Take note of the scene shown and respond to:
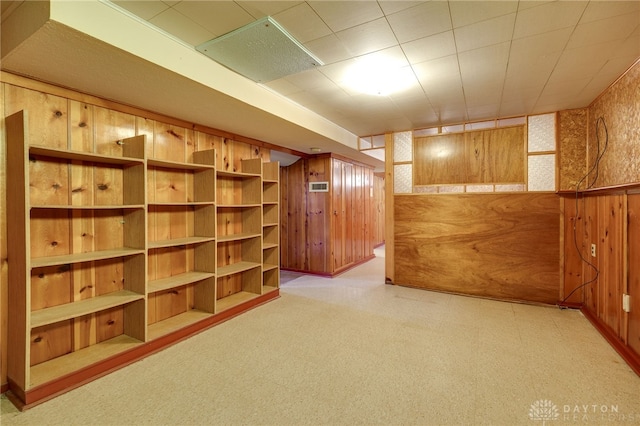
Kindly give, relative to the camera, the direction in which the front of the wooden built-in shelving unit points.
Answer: facing the viewer and to the right of the viewer

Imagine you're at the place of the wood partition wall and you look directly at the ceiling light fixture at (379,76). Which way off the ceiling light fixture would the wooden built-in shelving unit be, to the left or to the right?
right

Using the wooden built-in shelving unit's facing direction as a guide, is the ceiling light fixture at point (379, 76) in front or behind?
in front

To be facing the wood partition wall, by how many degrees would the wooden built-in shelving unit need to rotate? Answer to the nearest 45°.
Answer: approximately 90° to its left

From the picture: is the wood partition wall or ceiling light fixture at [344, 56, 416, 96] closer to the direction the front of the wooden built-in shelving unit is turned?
the ceiling light fixture

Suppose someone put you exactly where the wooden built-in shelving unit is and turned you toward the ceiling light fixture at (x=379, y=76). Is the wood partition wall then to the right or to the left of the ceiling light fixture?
left
